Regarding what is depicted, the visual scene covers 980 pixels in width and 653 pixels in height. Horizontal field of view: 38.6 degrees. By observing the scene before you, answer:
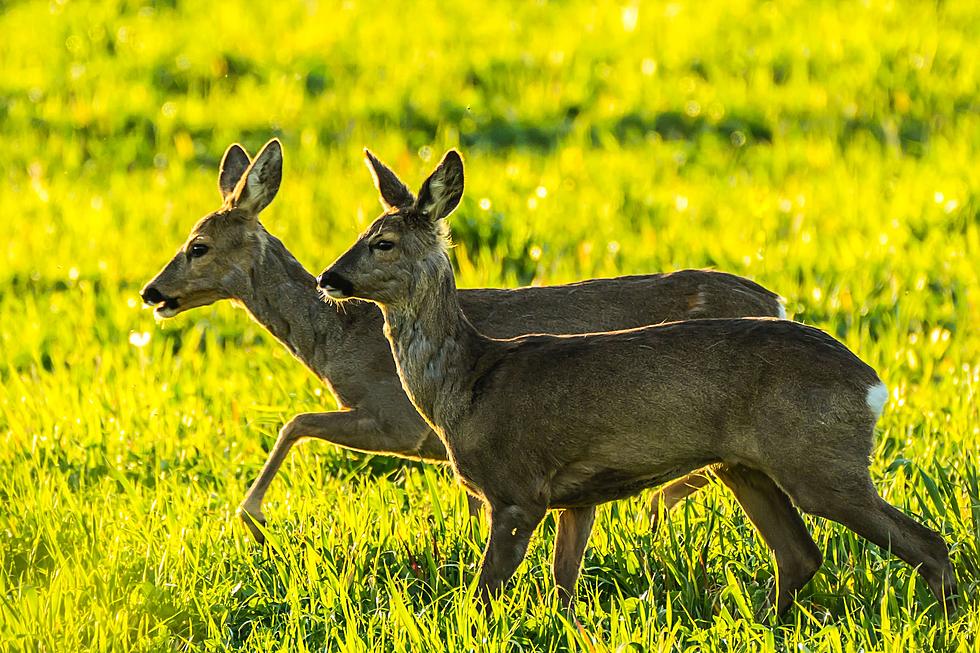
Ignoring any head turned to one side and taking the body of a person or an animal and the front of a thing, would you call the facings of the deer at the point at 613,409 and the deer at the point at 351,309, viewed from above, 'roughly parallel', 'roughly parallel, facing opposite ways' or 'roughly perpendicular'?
roughly parallel

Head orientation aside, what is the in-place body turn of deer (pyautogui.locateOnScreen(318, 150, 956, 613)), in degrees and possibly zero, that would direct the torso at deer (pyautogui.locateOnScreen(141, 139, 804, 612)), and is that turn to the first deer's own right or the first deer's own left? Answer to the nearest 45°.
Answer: approximately 45° to the first deer's own right

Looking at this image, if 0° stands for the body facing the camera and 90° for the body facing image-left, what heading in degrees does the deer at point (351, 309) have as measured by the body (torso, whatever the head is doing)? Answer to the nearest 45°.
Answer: approximately 90°

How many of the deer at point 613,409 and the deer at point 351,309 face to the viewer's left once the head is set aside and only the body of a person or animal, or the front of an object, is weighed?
2

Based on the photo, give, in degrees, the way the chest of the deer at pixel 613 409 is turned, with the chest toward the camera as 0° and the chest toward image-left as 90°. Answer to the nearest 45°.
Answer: approximately 90°

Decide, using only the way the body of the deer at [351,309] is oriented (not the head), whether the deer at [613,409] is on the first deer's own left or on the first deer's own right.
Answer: on the first deer's own left
